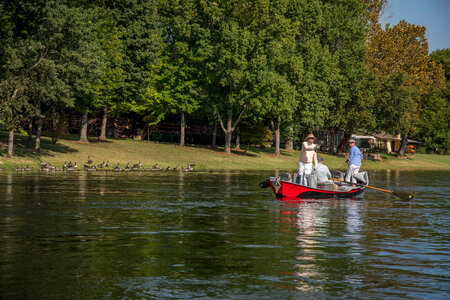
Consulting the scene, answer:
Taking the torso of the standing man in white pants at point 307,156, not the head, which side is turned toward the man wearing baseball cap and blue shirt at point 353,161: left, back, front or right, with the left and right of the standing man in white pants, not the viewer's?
left

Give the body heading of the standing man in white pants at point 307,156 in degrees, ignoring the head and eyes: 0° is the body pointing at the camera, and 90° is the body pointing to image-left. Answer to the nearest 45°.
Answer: approximately 315°

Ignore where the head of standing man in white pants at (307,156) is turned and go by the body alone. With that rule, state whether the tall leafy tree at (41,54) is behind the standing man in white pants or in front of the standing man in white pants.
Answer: behind
